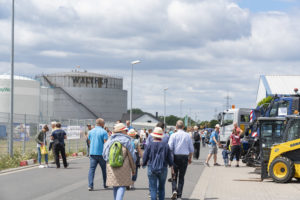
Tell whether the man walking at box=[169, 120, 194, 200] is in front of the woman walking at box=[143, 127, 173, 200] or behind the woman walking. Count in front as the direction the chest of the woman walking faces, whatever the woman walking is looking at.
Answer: in front

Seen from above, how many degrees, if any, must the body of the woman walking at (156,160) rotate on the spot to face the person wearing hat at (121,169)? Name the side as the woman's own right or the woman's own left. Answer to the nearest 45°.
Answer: approximately 135° to the woman's own left

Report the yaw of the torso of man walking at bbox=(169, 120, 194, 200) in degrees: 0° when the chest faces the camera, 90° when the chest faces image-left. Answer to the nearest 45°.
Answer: approximately 180°

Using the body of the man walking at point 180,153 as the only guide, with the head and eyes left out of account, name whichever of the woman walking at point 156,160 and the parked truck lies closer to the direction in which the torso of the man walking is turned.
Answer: the parked truck

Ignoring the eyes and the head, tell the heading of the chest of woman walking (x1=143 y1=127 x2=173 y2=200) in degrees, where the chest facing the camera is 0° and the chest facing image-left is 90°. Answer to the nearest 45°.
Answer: approximately 180°

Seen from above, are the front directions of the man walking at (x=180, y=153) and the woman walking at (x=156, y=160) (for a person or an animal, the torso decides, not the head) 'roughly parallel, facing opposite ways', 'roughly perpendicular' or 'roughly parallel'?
roughly parallel

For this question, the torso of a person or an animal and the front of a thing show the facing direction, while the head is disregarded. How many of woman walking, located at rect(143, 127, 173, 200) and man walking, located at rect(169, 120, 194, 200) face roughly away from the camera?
2

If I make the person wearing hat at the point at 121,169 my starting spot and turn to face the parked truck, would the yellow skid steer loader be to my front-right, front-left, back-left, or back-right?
front-right

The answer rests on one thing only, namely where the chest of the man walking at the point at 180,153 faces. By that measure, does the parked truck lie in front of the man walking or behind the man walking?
in front

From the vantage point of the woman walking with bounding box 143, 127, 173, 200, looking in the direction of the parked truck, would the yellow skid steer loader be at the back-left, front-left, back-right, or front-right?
front-right

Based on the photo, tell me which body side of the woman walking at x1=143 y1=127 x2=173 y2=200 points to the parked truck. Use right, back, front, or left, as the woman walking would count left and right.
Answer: front

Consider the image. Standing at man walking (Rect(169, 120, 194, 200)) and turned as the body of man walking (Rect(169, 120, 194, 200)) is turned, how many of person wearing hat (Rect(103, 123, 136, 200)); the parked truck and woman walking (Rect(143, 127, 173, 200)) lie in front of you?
1
